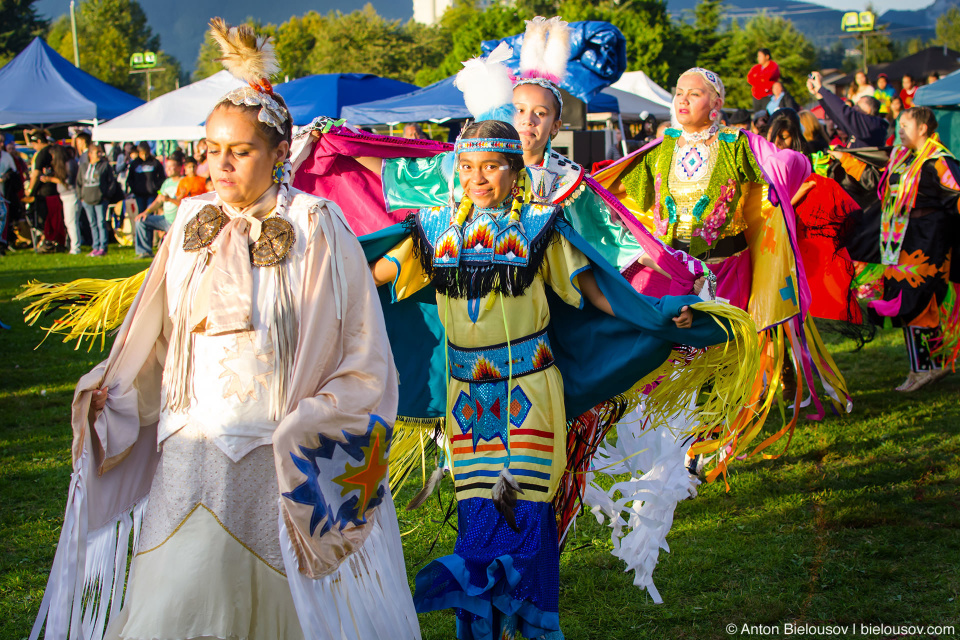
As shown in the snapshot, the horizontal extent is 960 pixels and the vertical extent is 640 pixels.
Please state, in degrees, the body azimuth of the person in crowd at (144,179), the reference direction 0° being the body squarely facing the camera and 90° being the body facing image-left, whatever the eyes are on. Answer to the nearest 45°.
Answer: approximately 0°

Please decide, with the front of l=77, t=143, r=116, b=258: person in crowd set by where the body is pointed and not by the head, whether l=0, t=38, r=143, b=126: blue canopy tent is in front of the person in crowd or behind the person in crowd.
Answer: behind

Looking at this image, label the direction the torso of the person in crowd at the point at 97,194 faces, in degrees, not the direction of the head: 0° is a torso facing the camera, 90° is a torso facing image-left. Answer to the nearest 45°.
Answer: approximately 0°

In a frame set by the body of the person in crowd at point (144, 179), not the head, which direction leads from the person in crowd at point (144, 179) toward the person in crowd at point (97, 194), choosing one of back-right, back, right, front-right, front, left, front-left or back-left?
front-right

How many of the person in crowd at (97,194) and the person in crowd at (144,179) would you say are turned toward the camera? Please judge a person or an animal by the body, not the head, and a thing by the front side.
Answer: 2
